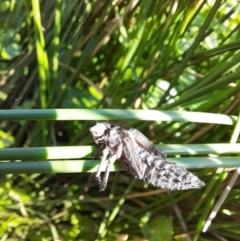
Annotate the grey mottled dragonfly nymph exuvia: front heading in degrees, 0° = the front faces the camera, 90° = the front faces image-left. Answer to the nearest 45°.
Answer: approximately 90°
